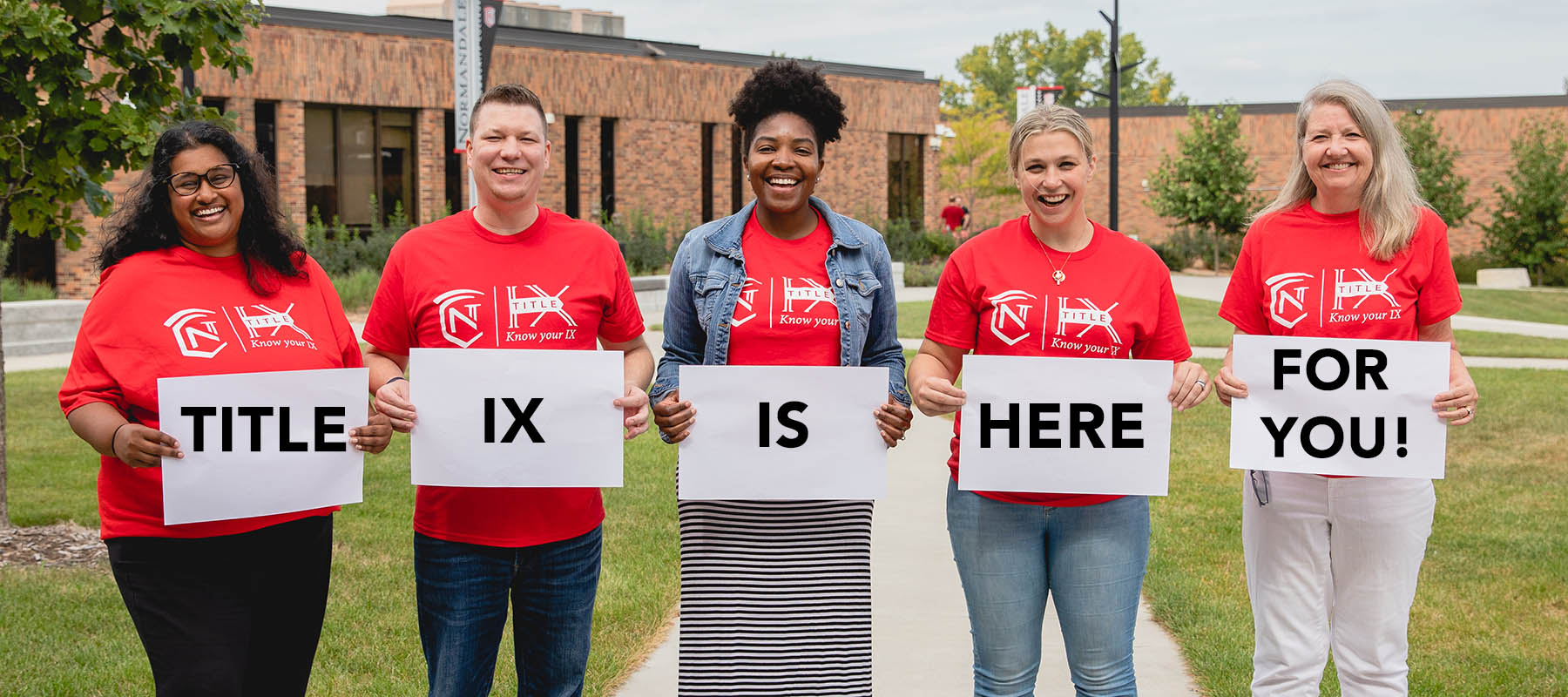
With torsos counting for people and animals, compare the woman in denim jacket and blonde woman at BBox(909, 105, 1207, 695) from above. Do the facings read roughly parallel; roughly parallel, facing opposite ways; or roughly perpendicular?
roughly parallel

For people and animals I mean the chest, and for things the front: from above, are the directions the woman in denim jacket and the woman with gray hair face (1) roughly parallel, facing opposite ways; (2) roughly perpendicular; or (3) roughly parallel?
roughly parallel

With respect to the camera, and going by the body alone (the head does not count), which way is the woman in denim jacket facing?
toward the camera

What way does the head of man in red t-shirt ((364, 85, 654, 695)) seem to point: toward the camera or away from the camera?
toward the camera

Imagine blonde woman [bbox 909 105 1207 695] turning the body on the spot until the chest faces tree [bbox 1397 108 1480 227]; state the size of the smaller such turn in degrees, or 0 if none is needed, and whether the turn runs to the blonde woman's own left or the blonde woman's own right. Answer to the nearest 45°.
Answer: approximately 180°

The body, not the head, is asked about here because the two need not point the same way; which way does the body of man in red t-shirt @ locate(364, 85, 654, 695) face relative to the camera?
toward the camera

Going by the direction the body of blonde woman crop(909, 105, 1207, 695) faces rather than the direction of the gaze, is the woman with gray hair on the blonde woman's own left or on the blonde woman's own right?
on the blonde woman's own left

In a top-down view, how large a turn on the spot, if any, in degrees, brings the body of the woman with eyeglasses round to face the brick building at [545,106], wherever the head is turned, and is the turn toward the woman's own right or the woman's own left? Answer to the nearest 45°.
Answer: approximately 180°

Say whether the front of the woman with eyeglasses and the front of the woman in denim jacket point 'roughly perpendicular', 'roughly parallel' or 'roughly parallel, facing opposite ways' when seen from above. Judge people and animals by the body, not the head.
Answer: roughly parallel

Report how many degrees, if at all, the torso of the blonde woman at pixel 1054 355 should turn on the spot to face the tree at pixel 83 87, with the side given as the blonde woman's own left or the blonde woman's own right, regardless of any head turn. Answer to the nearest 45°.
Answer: approximately 135° to the blonde woman's own right

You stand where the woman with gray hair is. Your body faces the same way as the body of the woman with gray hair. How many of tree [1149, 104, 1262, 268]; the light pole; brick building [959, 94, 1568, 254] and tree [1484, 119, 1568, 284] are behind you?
4

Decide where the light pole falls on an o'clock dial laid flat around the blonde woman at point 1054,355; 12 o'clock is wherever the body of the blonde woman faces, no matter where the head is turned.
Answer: The light pole is roughly at 6 o'clock from the blonde woman.

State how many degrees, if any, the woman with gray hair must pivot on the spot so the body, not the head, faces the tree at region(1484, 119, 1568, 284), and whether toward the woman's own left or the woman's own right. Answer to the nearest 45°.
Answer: approximately 180°

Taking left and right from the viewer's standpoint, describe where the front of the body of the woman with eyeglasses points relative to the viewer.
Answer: facing the viewer
